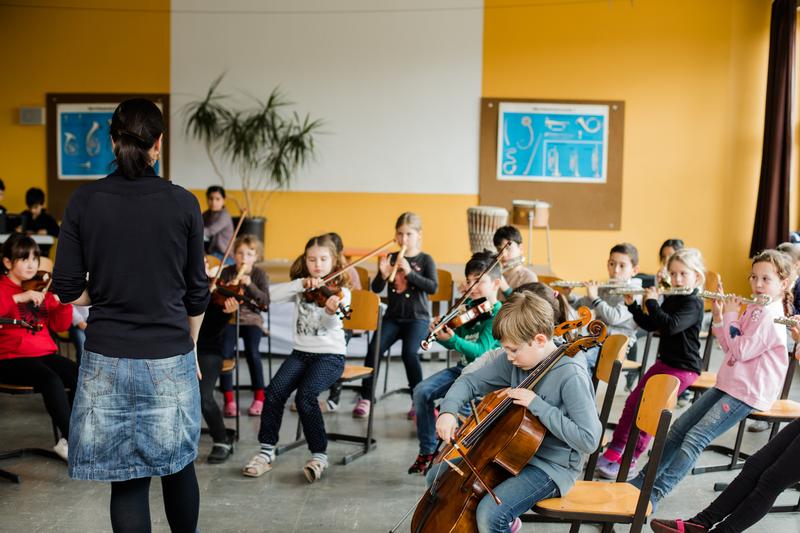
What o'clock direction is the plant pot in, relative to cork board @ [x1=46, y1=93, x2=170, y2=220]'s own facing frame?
The plant pot is roughly at 10 o'clock from the cork board.

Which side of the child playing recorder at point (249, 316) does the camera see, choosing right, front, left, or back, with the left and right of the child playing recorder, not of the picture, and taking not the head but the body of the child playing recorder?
front

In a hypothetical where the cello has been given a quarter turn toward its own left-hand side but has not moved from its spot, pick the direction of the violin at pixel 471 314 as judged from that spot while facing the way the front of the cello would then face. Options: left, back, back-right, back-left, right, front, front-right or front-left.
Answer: back-left

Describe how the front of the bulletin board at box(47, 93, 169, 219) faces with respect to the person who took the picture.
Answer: facing the viewer

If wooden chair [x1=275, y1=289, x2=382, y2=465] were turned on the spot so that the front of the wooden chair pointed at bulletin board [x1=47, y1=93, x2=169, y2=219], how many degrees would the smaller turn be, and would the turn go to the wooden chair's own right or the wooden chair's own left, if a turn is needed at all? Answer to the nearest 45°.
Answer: approximately 90° to the wooden chair's own right

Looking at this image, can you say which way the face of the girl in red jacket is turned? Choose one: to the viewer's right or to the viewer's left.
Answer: to the viewer's right

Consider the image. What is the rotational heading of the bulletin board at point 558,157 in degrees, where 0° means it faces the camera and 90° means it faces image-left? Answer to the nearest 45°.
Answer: approximately 0°

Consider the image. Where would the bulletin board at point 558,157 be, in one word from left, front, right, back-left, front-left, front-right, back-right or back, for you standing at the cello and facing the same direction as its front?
back-right

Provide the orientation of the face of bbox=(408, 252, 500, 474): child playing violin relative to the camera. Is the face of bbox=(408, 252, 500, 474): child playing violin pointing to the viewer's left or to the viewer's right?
to the viewer's left

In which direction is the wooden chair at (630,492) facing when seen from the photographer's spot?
facing to the left of the viewer

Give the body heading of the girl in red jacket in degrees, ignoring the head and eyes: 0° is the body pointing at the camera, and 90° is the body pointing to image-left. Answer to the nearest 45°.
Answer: approximately 315°

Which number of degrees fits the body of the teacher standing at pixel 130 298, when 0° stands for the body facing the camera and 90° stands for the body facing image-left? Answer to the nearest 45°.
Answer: approximately 180°

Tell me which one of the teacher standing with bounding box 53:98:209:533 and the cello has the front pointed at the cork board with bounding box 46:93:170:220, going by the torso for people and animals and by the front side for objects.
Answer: the teacher standing

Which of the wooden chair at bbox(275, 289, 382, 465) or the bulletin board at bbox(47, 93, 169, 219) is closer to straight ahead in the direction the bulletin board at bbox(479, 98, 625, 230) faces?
the wooden chair

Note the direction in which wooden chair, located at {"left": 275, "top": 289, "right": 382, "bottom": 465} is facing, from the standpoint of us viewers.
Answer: facing the viewer and to the left of the viewer

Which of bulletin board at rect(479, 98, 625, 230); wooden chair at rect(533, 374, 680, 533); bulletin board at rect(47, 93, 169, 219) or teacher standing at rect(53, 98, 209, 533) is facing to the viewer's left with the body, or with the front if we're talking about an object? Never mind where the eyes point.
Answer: the wooden chair

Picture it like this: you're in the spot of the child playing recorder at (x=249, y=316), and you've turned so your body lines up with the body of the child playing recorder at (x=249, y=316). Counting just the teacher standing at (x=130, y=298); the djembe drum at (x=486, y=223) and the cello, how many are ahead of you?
2
